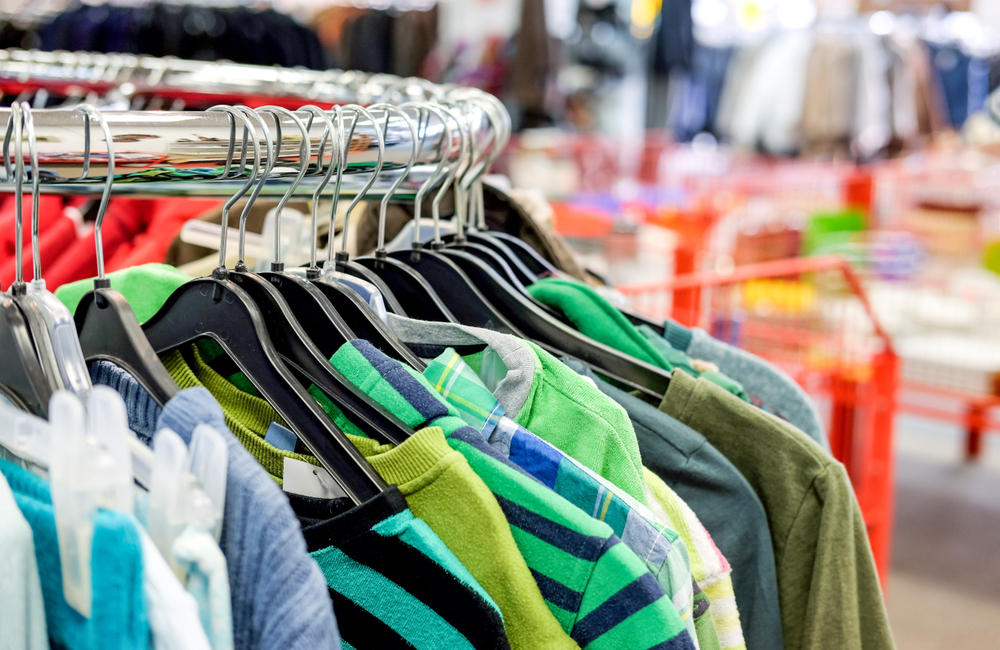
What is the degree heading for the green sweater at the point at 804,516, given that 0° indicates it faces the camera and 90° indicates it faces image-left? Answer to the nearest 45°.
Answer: approximately 45°

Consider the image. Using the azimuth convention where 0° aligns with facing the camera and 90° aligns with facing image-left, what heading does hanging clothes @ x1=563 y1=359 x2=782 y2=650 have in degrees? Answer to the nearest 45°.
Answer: approximately 45°
